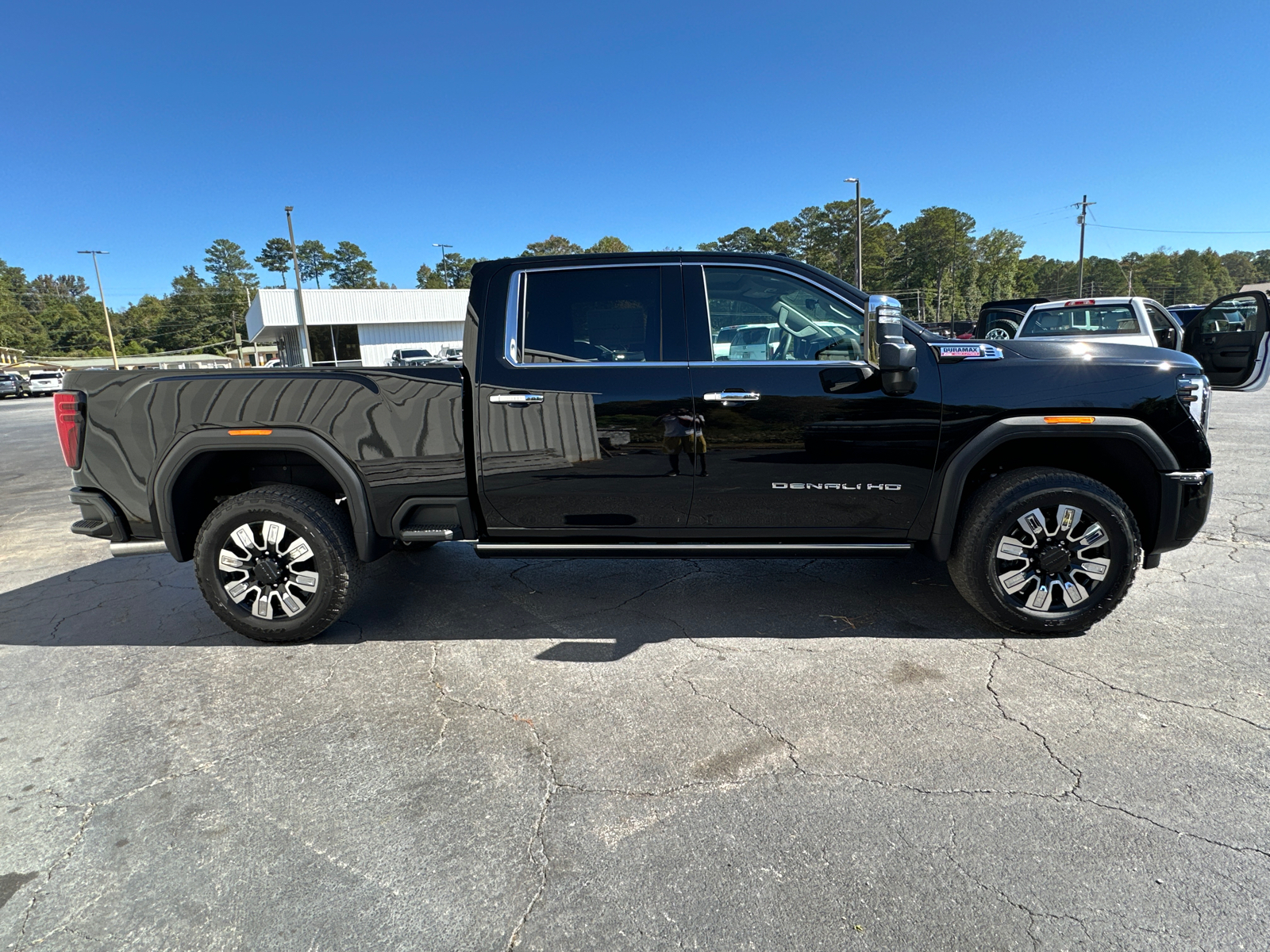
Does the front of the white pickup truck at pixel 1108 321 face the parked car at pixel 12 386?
no

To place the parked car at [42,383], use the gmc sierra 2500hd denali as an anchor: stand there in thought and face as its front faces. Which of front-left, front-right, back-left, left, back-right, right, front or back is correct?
back-left

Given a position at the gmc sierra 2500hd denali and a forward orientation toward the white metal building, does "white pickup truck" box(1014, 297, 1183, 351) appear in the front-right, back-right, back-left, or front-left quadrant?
front-right

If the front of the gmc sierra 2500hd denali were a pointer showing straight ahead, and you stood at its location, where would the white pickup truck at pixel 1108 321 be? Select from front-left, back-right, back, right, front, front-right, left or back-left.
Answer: front-left

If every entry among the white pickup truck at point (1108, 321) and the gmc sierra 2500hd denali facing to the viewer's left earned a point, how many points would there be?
0

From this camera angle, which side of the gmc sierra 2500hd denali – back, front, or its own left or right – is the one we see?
right

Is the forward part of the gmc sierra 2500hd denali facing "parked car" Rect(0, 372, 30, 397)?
no

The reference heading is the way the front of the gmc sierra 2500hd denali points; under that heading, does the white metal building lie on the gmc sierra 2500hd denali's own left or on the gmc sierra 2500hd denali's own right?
on the gmc sierra 2500hd denali's own left

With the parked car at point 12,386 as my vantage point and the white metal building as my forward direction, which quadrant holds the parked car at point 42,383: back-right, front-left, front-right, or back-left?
front-left

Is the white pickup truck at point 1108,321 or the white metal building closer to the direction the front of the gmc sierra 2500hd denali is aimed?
the white pickup truck
